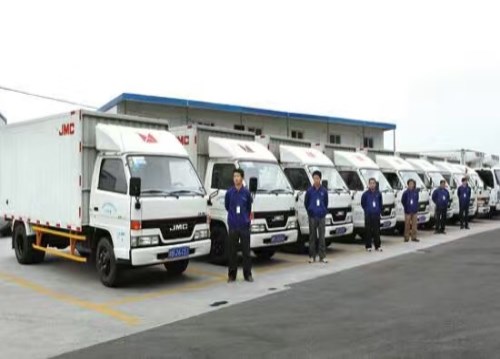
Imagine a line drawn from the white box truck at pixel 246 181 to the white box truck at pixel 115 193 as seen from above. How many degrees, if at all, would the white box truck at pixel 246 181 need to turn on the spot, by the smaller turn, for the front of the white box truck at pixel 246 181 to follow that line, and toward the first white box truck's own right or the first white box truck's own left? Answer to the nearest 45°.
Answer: approximately 90° to the first white box truck's own right

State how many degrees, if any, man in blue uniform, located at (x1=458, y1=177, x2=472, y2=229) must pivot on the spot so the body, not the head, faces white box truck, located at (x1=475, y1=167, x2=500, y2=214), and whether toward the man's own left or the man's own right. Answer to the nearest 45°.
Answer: approximately 180°

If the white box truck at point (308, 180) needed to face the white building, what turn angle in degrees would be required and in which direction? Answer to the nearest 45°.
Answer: approximately 135° to its left

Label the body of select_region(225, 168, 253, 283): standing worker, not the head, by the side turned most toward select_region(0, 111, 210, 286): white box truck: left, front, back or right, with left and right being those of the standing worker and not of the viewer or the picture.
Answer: right

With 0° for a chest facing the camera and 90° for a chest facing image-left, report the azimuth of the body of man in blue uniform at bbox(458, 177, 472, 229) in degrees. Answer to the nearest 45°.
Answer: approximately 0°

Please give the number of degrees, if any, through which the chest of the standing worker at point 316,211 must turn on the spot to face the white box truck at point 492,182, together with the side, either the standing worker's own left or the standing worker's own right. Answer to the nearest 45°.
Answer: approximately 135° to the standing worker's own left

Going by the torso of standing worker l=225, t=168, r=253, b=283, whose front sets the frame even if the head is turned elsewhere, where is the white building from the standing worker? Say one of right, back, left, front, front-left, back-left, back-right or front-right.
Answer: back
